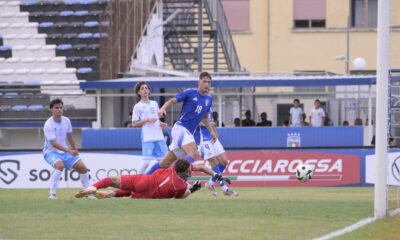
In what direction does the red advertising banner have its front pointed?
toward the camera

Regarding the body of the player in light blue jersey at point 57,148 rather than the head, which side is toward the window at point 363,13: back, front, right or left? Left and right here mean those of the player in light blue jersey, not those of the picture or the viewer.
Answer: left

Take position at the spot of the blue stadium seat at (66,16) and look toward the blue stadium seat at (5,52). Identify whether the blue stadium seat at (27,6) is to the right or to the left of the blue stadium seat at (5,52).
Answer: right

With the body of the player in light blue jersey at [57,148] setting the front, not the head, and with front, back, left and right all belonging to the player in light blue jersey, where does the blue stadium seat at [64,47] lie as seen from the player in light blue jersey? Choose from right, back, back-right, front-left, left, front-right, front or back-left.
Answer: back-left

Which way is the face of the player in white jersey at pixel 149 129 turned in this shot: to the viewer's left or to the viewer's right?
to the viewer's right

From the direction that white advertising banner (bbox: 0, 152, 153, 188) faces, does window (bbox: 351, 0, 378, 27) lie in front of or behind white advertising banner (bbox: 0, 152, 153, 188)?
behind

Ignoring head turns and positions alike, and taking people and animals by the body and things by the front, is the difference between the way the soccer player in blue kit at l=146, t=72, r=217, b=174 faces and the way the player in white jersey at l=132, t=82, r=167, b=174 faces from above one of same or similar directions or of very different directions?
same or similar directions

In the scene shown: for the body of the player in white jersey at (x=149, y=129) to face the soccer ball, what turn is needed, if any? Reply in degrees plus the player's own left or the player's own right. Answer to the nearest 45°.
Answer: approximately 45° to the player's own left

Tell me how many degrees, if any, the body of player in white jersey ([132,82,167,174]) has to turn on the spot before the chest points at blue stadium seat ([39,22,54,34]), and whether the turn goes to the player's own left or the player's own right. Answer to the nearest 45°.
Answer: approximately 135° to the player's own left

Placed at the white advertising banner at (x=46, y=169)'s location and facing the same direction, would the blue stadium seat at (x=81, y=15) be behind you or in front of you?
behind

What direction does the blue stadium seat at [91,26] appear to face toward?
toward the camera

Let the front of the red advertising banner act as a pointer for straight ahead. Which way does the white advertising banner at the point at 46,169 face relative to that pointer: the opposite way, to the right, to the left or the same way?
the same way

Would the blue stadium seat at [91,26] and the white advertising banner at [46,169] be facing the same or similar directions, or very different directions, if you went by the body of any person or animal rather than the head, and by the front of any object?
same or similar directions
